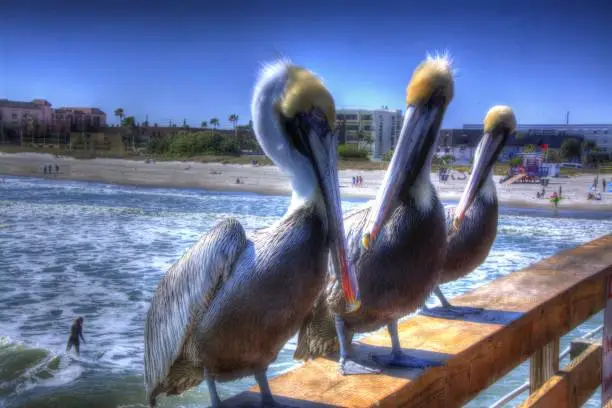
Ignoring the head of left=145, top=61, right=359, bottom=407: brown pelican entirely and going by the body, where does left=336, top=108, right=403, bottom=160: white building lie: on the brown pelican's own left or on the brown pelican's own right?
on the brown pelican's own left

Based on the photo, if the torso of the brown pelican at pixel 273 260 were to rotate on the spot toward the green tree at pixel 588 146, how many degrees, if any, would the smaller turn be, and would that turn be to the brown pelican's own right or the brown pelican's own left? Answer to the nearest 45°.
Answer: approximately 90° to the brown pelican's own left

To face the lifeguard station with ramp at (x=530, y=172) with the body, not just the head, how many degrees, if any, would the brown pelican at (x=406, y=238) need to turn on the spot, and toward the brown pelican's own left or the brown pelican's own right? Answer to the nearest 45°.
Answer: approximately 135° to the brown pelican's own left

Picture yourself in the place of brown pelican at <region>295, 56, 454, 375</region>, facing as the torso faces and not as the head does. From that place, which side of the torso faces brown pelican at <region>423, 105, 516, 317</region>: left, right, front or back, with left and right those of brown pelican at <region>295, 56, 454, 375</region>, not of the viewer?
left

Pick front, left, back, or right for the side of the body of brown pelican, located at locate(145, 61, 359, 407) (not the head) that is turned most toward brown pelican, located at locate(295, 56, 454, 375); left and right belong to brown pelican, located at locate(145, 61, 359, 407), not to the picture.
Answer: left

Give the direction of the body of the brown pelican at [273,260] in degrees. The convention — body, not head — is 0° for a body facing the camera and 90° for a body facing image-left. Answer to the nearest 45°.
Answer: approximately 315°

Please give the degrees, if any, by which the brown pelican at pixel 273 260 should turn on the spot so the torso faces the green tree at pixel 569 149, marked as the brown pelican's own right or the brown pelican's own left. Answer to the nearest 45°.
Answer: approximately 90° to the brown pelican's own left

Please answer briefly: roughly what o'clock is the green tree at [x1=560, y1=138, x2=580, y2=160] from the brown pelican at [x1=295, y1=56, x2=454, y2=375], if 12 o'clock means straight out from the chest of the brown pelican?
The green tree is roughly at 8 o'clock from the brown pelican.

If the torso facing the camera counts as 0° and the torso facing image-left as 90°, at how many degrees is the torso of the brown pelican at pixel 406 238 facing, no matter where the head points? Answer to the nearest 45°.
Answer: approximately 315°
